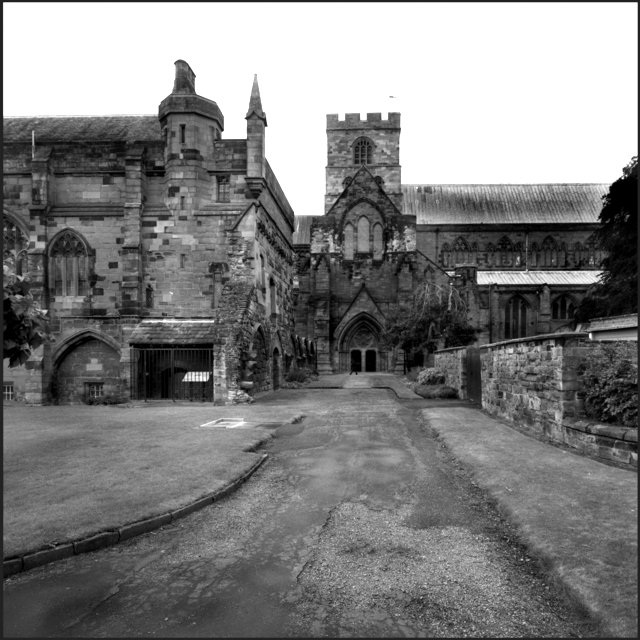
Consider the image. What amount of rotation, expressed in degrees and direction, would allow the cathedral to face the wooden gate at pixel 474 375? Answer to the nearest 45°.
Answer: approximately 45° to its left

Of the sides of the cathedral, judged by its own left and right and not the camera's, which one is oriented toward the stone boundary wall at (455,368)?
left

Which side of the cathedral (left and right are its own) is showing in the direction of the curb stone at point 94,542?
front

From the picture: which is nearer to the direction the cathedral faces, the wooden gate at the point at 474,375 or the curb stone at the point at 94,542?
the curb stone

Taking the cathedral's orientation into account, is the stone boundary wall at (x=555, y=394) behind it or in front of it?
in front

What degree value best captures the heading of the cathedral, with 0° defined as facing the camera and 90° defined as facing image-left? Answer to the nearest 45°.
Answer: approximately 0°
